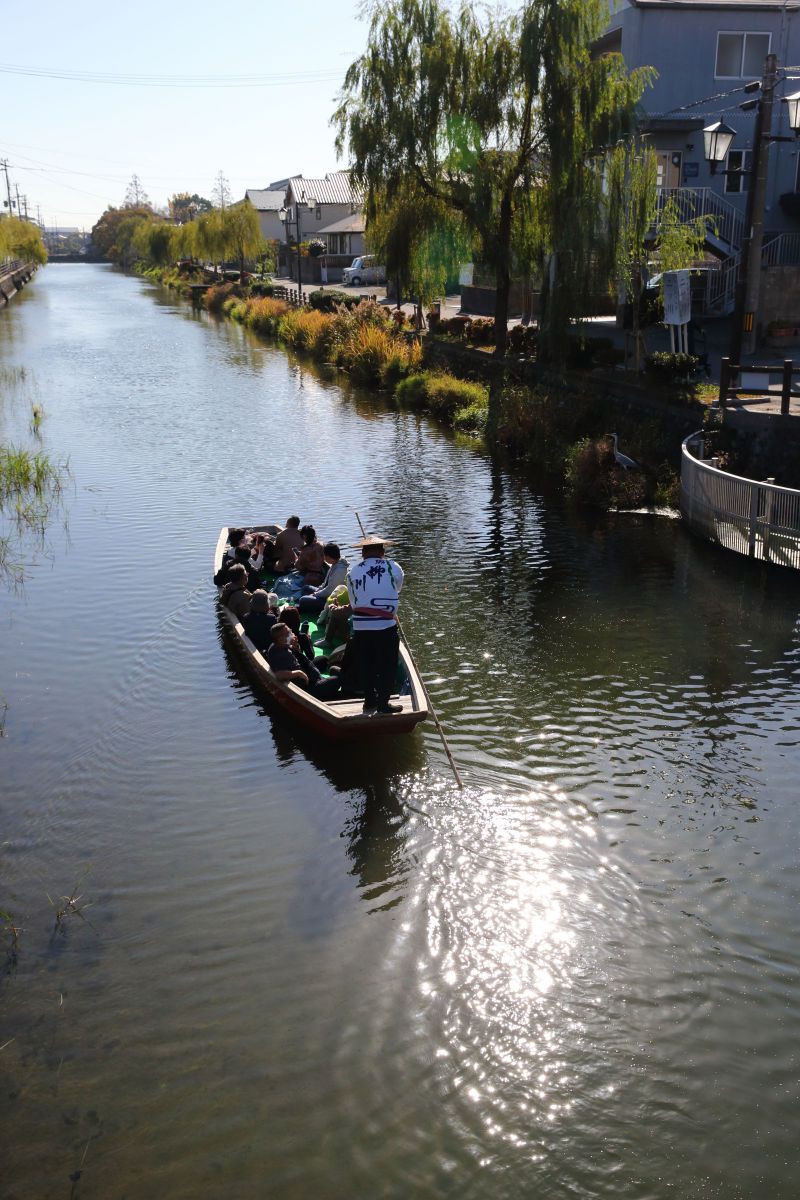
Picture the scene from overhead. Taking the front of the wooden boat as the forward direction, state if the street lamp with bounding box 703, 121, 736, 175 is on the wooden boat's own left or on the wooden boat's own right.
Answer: on the wooden boat's own right

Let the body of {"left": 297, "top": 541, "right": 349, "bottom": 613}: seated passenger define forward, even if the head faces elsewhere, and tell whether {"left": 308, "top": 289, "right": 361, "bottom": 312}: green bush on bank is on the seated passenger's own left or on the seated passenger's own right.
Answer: on the seated passenger's own right

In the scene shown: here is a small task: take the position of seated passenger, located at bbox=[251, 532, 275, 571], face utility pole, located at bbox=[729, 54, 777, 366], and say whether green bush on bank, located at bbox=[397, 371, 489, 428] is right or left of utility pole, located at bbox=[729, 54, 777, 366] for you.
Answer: left

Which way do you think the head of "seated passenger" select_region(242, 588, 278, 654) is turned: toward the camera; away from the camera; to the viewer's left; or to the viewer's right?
away from the camera

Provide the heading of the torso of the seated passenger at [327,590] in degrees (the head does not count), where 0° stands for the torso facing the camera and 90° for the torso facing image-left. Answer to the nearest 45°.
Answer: approximately 90°

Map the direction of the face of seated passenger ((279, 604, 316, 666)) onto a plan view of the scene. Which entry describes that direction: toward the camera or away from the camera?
away from the camera

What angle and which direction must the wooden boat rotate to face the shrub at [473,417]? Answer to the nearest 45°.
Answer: approximately 45° to its right

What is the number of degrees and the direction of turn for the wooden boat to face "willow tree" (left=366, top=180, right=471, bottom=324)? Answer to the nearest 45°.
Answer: approximately 45° to its right

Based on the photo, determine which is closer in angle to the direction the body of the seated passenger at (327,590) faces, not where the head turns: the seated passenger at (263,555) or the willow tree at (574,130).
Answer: the seated passenger

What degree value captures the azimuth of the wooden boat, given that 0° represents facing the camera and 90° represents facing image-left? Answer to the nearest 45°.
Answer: approximately 135°

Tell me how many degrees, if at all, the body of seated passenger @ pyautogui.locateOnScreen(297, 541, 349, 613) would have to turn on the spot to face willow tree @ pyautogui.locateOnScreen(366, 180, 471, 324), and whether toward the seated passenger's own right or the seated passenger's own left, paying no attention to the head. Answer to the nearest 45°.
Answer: approximately 90° to the seated passenger's own right
